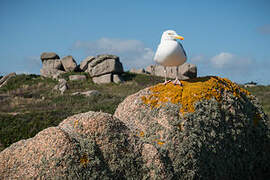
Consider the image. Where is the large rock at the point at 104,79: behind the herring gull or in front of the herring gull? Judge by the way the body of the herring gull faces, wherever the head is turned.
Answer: behind

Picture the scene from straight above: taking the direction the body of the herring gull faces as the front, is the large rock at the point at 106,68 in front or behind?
behind

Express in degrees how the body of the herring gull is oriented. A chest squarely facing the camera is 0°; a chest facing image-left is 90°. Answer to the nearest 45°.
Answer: approximately 0°

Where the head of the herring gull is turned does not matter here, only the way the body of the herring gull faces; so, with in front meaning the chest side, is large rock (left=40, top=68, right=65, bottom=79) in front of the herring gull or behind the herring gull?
behind

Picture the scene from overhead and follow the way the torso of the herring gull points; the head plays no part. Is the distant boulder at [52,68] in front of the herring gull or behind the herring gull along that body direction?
behind

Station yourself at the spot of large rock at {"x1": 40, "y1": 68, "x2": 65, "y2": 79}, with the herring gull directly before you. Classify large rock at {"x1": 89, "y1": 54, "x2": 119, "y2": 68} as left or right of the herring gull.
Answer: left
